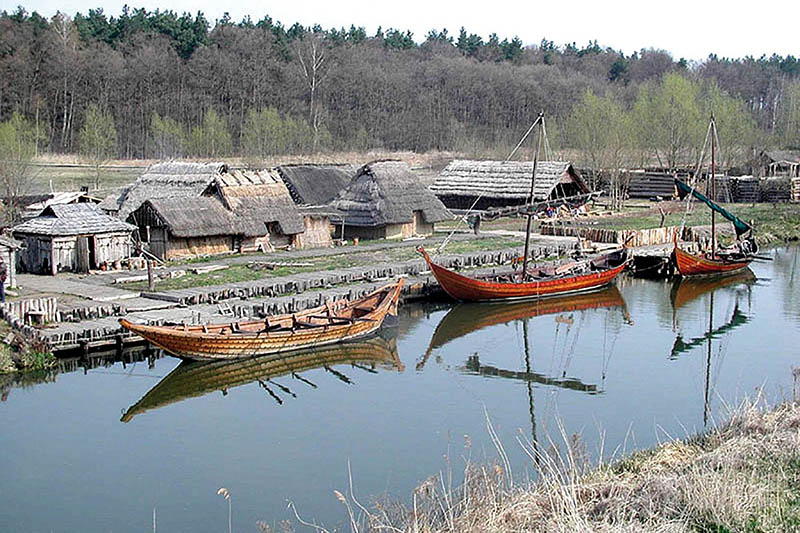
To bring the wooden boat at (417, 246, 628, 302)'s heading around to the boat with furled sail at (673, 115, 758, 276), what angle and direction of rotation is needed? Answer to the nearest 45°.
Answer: approximately 180°

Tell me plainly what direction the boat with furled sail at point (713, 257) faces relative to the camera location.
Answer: facing the viewer and to the left of the viewer

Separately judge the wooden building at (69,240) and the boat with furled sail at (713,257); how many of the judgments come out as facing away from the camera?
0

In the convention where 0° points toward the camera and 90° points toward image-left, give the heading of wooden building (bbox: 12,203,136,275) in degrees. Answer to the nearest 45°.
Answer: approximately 315°

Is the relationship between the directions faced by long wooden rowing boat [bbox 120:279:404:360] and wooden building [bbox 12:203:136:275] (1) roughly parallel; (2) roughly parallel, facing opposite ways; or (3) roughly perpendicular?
roughly perpendicular

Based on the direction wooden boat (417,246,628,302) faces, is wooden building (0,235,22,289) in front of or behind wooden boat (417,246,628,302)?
in front

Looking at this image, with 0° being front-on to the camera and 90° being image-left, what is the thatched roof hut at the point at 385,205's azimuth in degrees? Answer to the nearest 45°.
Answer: approximately 315°

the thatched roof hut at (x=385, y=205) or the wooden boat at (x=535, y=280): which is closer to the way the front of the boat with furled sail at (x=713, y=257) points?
the wooden boat

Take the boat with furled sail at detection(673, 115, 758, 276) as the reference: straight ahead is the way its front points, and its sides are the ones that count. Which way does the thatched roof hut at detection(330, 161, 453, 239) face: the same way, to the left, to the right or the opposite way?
to the left

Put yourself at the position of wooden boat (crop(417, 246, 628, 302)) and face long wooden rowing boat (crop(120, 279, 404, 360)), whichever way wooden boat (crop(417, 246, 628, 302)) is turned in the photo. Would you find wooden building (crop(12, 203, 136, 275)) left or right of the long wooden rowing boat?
right

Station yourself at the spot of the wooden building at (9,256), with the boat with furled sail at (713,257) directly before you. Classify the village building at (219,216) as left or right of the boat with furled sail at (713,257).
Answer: left

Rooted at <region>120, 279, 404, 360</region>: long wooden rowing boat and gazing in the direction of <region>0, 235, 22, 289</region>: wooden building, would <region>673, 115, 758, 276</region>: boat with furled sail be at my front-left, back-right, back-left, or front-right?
back-right
